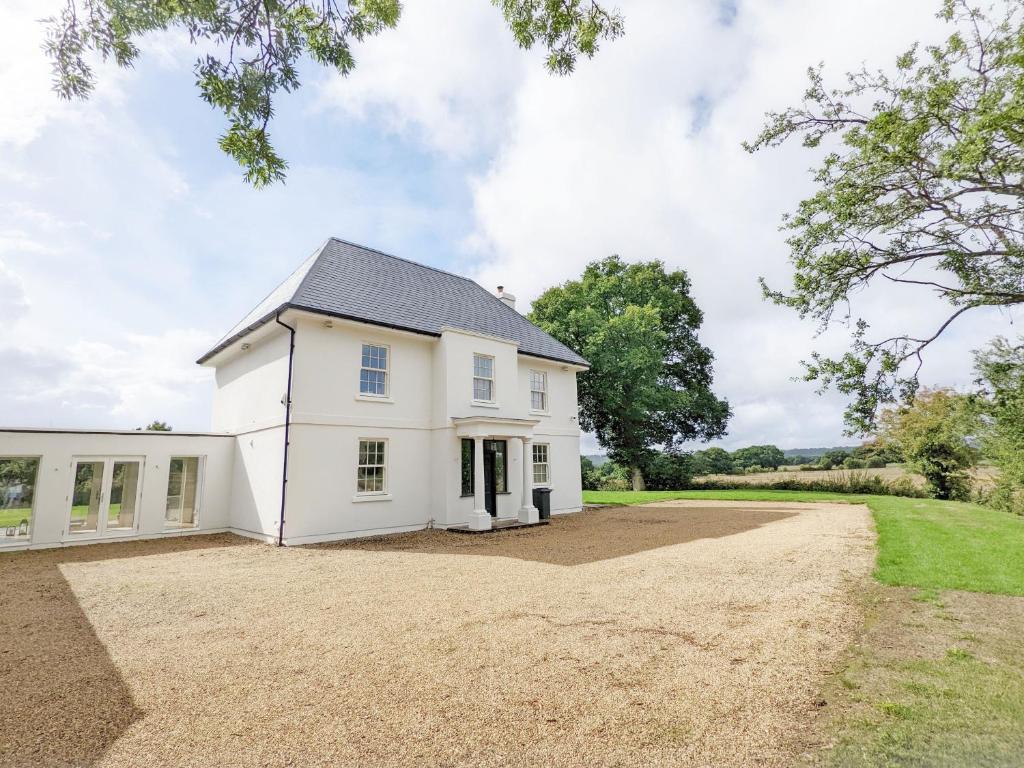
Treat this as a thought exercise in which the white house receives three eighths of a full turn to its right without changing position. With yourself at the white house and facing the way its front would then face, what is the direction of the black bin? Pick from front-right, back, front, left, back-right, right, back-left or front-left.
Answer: back

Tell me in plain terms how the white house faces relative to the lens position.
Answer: facing the viewer and to the right of the viewer

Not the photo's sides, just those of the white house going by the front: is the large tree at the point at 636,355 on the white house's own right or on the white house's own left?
on the white house's own left

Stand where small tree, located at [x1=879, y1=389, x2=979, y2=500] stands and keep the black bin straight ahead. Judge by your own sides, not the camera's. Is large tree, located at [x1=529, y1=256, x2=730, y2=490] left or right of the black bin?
right

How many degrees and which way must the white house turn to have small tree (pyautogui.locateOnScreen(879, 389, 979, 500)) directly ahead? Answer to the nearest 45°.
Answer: approximately 45° to its left
